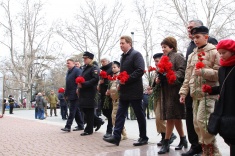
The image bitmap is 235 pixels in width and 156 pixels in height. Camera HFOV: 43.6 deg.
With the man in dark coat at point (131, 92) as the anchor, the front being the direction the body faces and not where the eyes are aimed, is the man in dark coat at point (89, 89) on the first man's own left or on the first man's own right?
on the first man's own right

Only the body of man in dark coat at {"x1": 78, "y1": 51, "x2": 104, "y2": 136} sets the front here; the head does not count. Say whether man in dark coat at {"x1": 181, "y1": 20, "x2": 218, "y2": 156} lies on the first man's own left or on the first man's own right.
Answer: on the first man's own left

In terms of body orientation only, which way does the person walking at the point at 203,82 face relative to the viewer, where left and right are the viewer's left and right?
facing the viewer and to the left of the viewer

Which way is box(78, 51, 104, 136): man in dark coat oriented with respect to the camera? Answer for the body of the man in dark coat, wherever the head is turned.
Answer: to the viewer's left

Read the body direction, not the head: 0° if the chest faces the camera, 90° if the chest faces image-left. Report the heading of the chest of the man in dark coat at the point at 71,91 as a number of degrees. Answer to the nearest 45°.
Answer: approximately 90°

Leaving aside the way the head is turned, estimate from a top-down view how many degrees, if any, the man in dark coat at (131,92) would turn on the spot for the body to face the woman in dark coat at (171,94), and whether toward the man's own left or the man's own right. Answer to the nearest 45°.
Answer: approximately 135° to the man's own left

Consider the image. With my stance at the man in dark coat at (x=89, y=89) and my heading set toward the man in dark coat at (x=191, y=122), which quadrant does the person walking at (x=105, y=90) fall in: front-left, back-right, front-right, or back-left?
front-left

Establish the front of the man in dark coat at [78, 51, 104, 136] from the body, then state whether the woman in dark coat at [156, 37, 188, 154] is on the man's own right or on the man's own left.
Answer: on the man's own left

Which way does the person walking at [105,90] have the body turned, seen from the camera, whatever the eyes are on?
to the viewer's left
